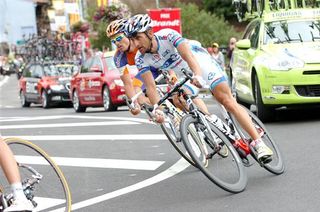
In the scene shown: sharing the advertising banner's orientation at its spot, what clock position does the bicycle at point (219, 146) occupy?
The bicycle is roughly at 12 o'clock from the advertising banner.

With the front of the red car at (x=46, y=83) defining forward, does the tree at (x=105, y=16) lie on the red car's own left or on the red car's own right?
on the red car's own left

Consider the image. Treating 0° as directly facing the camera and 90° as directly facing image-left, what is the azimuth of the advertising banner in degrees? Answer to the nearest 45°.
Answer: approximately 0°

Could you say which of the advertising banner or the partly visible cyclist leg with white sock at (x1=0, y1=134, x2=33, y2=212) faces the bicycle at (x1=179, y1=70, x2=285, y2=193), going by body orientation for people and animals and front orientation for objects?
the advertising banner
